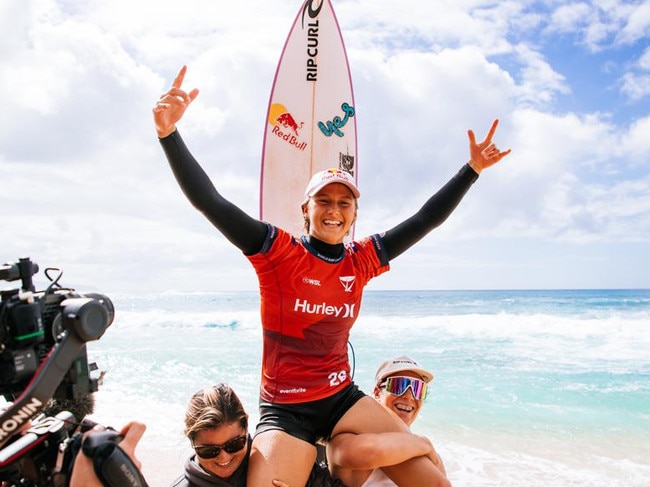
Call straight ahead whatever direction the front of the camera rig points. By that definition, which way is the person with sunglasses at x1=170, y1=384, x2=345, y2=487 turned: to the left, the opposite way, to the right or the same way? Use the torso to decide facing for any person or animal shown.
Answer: to the right

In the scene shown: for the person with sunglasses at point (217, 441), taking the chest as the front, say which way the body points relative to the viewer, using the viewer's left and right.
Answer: facing the viewer and to the right of the viewer

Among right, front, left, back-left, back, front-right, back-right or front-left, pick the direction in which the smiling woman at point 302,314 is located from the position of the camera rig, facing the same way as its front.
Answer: front

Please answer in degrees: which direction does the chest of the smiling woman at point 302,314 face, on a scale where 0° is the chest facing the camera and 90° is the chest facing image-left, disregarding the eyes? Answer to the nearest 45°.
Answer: approximately 315°

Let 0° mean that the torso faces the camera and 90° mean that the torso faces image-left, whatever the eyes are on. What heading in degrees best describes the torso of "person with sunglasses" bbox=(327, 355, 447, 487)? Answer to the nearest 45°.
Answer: approximately 315°

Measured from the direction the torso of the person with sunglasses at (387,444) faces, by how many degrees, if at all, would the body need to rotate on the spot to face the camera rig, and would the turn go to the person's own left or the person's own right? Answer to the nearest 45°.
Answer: approximately 90° to the person's own right

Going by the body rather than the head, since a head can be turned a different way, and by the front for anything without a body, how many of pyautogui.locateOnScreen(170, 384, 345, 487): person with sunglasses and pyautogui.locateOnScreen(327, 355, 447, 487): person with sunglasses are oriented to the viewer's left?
0

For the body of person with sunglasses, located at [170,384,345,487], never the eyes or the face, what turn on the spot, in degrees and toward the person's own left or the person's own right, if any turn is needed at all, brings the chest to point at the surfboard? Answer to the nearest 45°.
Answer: approximately 135° to the person's own left

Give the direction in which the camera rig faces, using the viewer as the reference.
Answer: facing away from the viewer and to the right of the viewer

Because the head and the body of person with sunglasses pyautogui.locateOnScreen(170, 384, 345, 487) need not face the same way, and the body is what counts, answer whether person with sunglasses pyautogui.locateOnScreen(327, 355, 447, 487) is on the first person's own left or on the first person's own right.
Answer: on the first person's own left
